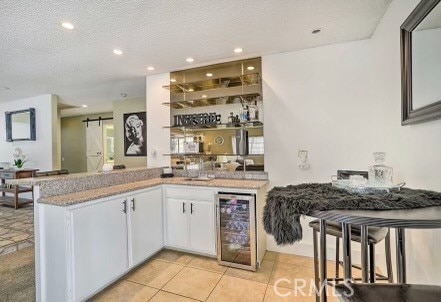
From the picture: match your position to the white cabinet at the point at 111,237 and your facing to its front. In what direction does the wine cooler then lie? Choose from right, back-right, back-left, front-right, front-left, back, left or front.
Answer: front-left

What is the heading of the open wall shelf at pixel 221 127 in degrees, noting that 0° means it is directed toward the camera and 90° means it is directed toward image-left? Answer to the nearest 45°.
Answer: approximately 0°

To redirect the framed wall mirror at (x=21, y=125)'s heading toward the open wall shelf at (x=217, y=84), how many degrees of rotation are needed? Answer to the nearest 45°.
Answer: approximately 90° to its left

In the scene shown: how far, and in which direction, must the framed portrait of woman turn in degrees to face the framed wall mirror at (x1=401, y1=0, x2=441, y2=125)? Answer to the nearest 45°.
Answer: approximately 45° to its left

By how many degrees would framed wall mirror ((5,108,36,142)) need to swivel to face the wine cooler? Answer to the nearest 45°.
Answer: approximately 45° to its left

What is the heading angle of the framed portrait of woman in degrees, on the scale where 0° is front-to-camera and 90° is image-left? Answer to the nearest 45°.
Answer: approximately 45°

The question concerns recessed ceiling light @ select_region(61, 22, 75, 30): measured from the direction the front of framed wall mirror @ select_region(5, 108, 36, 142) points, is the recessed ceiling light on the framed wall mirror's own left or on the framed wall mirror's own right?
on the framed wall mirror's own left

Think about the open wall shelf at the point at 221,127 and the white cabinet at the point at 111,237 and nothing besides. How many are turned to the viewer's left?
0

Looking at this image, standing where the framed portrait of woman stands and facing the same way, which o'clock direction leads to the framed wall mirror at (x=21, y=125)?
The framed wall mirror is roughly at 2 o'clock from the framed portrait of woman.

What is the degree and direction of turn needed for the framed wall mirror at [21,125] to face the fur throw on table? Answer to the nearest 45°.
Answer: approximately 45° to its left
